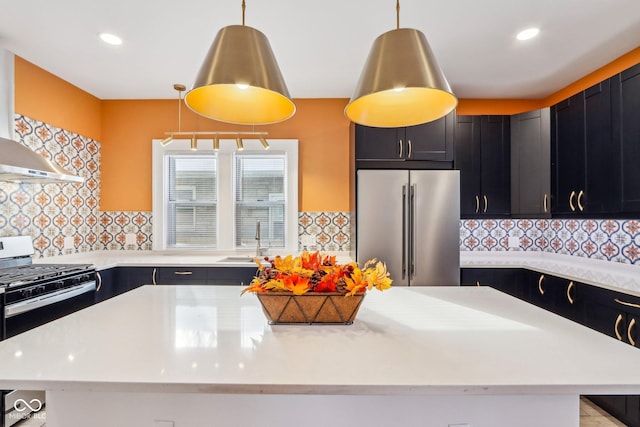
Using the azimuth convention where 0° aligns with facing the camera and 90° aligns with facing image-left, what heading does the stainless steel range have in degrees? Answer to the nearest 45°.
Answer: approximately 315°

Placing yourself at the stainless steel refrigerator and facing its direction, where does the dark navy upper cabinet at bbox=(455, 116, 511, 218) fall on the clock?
The dark navy upper cabinet is roughly at 8 o'clock from the stainless steel refrigerator.

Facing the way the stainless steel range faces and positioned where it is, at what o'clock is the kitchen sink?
The kitchen sink is roughly at 10 o'clock from the stainless steel range.

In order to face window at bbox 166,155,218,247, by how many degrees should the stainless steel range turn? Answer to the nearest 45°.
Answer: approximately 90° to its left

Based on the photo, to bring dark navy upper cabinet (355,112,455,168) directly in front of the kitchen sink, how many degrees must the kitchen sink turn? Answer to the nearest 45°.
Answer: approximately 90° to its left

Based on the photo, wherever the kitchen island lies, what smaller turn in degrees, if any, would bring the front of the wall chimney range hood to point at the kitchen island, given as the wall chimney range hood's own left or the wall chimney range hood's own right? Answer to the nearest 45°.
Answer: approximately 45° to the wall chimney range hood's own right

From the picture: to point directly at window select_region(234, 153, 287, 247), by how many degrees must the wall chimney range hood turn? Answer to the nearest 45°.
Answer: approximately 45° to its left

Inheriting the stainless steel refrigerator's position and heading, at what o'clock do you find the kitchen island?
The kitchen island is roughly at 12 o'clock from the stainless steel refrigerator.

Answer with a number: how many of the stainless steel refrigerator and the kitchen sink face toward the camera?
2

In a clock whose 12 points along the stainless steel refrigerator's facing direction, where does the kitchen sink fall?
The kitchen sink is roughly at 3 o'clock from the stainless steel refrigerator.

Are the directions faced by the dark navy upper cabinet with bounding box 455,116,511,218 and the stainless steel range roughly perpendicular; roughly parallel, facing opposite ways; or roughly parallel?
roughly perpendicular
